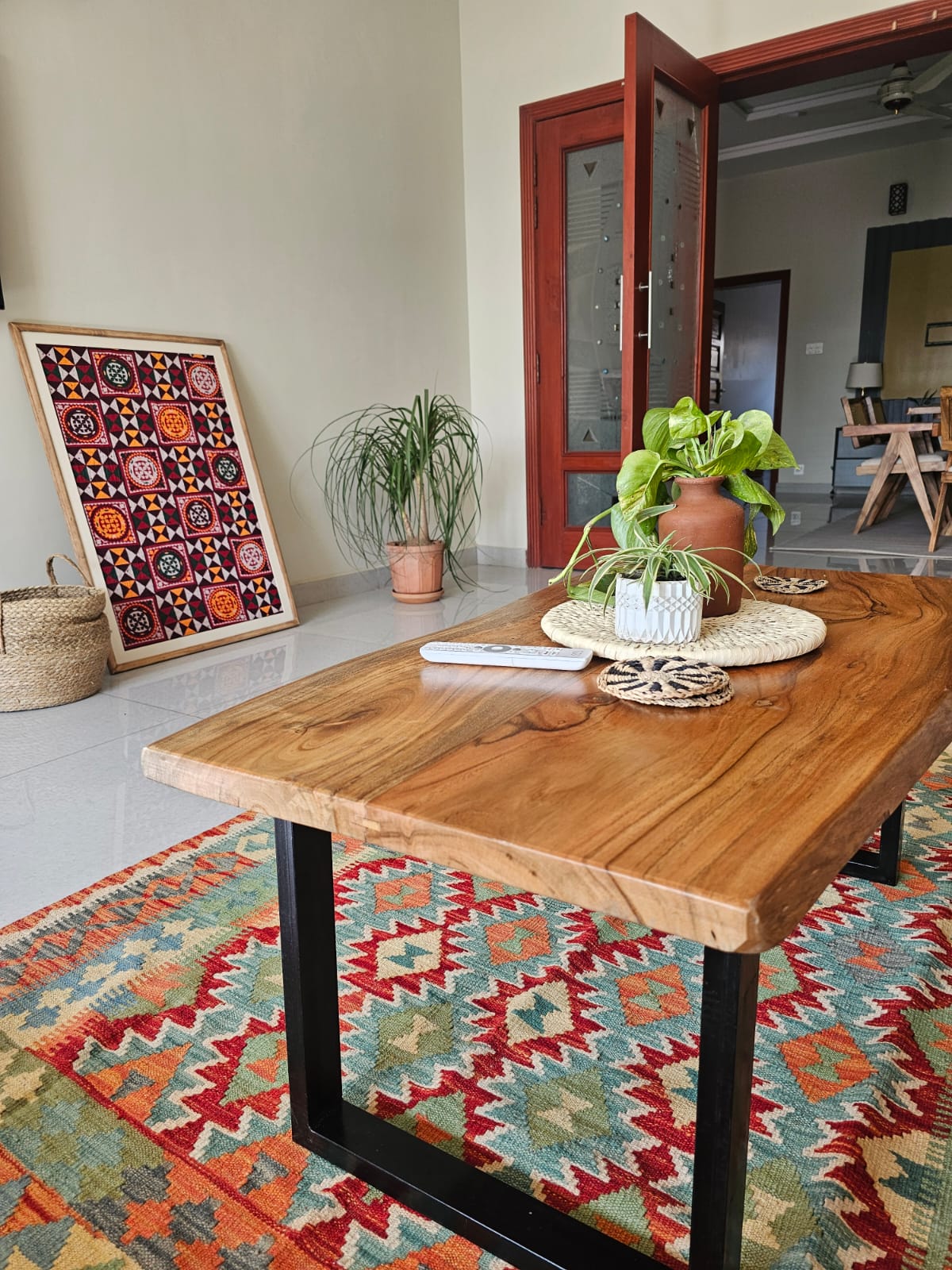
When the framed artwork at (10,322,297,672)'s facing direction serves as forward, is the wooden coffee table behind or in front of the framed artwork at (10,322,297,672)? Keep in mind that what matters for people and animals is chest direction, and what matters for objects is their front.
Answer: in front

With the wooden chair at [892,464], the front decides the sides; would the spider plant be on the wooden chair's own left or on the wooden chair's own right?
on the wooden chair's own right

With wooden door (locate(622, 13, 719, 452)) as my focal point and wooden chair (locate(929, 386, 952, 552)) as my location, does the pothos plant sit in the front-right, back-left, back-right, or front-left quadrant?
front-left

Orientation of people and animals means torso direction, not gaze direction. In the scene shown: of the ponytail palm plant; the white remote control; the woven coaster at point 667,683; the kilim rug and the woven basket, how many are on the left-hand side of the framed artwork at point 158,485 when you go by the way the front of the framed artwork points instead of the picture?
1

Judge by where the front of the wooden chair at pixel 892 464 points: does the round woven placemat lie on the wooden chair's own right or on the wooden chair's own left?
on the wooden chair's own right

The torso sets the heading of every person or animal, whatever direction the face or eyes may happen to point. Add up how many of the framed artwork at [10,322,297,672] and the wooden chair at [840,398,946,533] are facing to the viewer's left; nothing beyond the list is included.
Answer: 0

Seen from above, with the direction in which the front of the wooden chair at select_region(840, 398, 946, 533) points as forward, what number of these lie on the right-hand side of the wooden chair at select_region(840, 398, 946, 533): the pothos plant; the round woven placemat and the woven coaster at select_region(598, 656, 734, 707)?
3

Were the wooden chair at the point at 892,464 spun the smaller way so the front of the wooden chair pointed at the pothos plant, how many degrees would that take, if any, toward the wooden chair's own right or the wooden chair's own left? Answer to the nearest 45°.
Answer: approximately 90° to the wooden chair's own right

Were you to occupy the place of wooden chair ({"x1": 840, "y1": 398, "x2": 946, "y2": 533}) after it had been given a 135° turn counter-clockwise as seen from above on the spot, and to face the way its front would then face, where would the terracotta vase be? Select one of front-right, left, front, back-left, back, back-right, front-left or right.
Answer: back-left

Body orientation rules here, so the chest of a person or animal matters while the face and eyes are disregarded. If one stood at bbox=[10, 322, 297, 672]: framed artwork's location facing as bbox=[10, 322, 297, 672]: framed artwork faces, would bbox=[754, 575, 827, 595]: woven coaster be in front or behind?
in front

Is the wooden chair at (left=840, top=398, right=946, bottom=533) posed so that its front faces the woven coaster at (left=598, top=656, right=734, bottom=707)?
no

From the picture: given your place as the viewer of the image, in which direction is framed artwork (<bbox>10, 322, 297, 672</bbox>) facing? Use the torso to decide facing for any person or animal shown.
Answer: facing the viewer and to the right of the viewer

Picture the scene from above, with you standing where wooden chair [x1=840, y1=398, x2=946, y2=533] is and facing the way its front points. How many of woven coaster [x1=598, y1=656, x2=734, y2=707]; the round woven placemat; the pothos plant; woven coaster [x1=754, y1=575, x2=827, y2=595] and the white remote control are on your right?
5

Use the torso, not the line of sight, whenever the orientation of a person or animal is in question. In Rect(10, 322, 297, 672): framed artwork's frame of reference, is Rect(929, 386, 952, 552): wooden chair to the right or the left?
on its left

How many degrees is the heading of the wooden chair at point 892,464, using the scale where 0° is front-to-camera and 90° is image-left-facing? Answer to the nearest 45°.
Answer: approximately 270°
